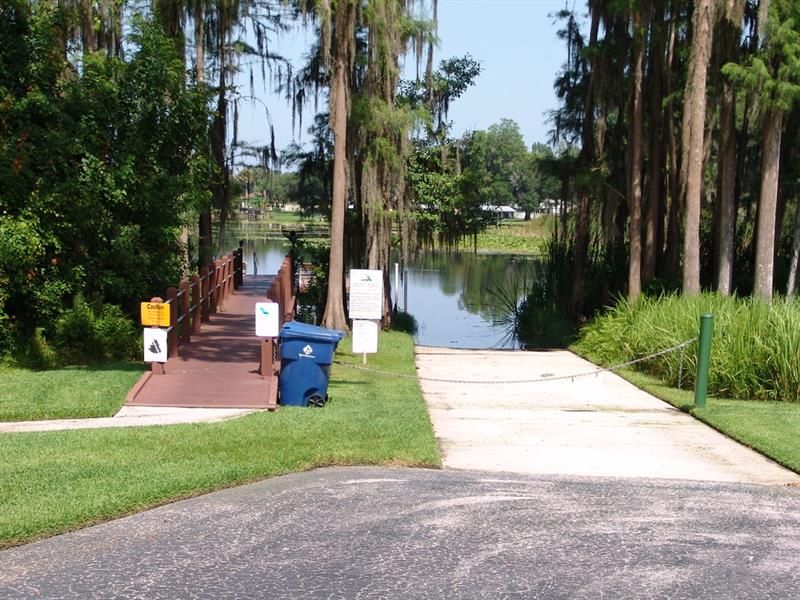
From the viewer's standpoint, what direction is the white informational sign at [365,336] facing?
toward the camera

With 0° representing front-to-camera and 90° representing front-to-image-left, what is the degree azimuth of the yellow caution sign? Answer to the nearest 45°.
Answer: approximately 0°

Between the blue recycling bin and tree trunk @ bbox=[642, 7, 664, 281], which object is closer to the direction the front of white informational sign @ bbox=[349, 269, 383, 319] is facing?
the blue recycling bin

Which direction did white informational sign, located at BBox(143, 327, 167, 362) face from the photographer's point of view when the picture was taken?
facing the viewer

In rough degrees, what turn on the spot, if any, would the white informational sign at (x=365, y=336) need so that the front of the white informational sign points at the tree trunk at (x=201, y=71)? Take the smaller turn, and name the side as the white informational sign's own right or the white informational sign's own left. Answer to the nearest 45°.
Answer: approximately 135° to the white informational sign's own right

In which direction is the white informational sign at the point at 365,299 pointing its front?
toward the camera

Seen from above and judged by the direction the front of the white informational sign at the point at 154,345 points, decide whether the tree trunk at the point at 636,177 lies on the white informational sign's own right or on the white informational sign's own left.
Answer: on the white informational sign's own left

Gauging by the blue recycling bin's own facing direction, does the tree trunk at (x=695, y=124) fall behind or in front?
behind
